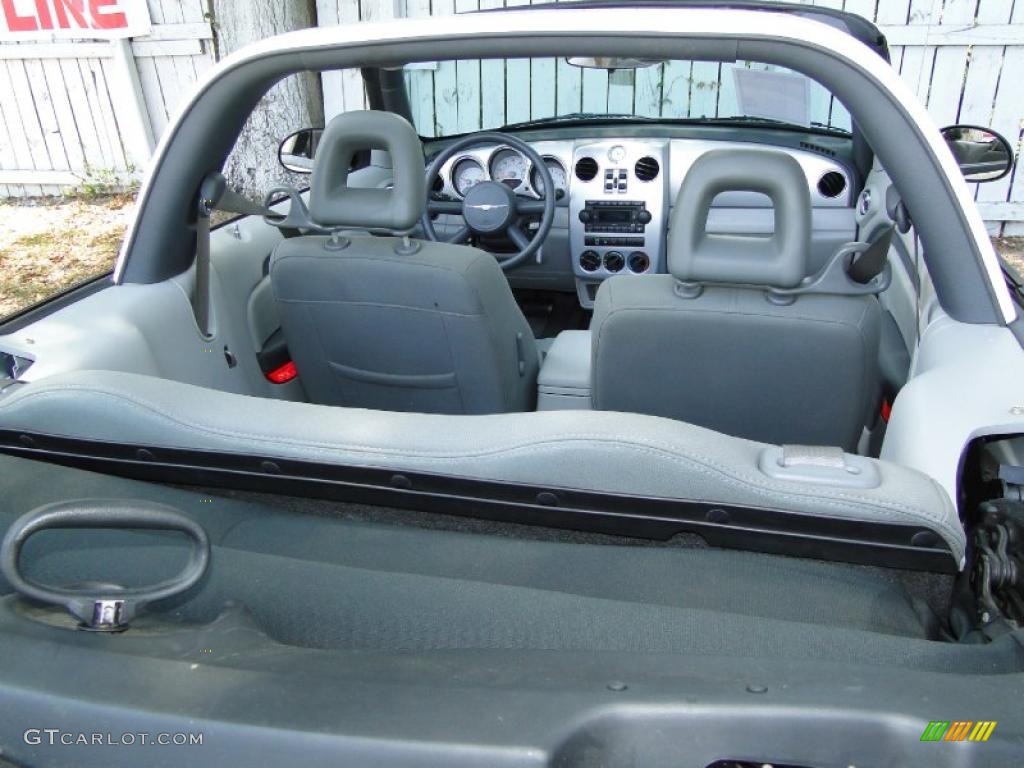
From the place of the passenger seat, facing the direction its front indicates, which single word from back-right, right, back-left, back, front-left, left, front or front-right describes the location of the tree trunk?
front-left

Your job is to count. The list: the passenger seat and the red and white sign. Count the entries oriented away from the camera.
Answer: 1

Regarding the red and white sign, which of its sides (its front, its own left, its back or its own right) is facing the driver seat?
front

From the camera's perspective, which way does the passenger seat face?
away from the camera

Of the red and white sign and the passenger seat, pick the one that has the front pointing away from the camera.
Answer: the passenger seat

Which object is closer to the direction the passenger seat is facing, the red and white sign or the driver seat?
the red and white sign

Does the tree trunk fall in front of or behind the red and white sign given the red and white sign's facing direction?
in front

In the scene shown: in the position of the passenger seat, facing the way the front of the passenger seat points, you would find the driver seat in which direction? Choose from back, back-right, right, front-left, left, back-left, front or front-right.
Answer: left

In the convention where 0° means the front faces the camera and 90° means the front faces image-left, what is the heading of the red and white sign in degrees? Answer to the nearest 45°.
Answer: approximately 0°

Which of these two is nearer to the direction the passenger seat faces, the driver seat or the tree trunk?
the tree trunk

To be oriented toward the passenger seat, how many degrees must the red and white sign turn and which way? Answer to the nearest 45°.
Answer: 0° — it already faces it
